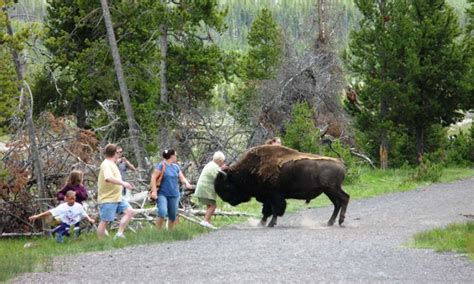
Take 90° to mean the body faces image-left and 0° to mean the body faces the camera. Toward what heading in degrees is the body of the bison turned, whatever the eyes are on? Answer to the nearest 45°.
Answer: approximately 90°

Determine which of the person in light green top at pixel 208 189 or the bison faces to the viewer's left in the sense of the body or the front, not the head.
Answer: the bison

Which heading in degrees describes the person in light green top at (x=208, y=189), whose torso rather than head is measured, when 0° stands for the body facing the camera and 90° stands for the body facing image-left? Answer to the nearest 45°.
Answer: approximately 270°

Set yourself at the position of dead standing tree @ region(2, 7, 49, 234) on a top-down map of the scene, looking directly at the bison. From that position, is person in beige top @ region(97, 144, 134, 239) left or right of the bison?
right

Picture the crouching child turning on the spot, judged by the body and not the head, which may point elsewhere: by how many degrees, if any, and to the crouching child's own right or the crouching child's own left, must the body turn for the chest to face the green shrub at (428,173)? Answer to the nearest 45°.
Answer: approximately 135° to the crouching child's own left
